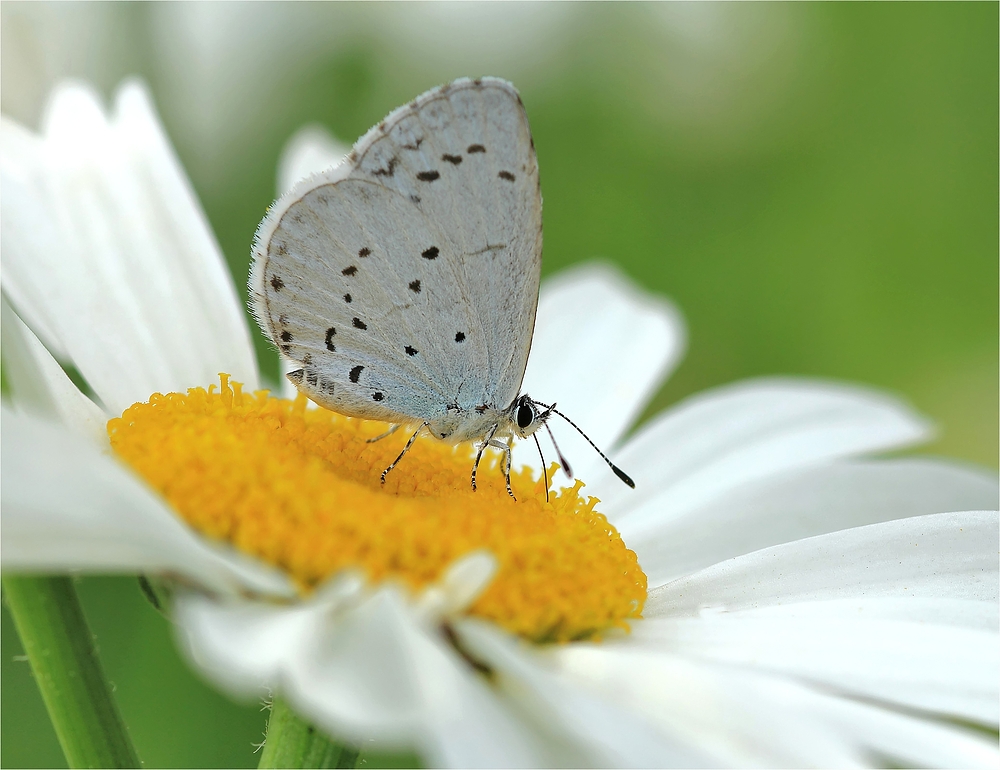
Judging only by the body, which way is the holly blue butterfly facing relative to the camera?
to the viewer's right
